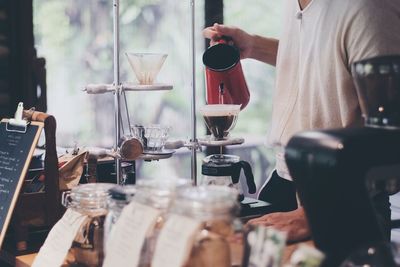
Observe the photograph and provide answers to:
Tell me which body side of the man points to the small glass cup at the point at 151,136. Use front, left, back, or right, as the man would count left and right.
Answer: front

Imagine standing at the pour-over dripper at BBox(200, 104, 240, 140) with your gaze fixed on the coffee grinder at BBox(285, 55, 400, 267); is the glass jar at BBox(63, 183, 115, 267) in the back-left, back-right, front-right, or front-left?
front-right

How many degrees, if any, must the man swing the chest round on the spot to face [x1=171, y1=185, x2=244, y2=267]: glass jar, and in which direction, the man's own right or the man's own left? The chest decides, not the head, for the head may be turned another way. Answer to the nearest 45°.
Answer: approximately 45° to the man's own left

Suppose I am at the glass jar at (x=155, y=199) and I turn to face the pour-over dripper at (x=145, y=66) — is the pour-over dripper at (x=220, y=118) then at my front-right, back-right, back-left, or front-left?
front-right

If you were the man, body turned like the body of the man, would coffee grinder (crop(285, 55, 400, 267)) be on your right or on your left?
on your left

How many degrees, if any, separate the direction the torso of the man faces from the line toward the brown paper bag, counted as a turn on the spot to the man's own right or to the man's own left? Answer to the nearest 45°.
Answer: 0° — they already face it

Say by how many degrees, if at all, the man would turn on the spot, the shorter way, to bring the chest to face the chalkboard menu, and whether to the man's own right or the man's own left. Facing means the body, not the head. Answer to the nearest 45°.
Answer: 0° — they already face it

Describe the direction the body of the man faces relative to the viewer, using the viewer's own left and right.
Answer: facing the viewer and to the left of the viewer

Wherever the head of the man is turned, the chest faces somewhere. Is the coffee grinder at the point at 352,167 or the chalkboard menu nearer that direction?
the chalkboard menu
